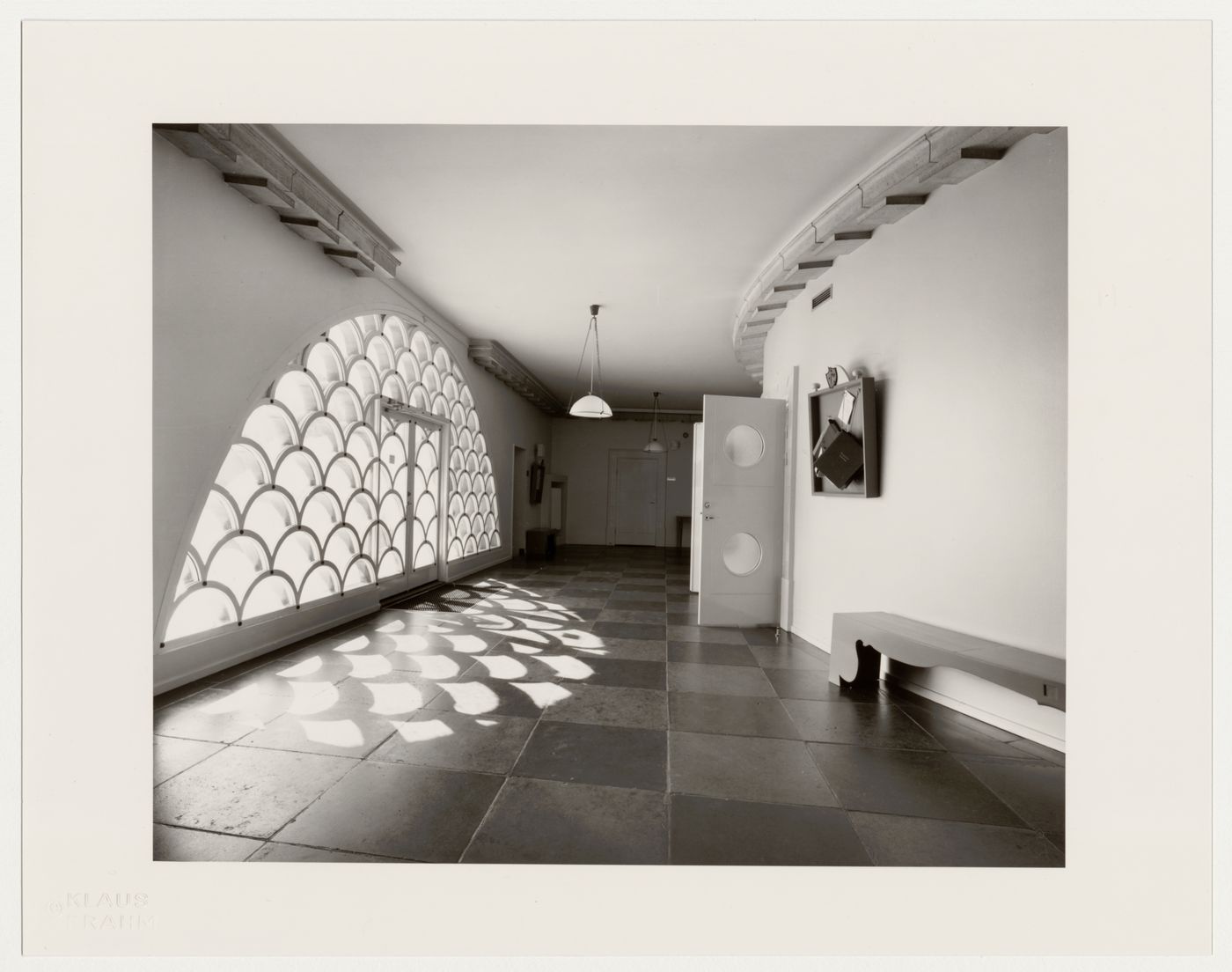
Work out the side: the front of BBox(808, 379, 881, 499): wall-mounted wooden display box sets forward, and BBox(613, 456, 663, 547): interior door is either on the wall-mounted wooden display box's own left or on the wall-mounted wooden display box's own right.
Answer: on the wall-mounted wooden display box's own right

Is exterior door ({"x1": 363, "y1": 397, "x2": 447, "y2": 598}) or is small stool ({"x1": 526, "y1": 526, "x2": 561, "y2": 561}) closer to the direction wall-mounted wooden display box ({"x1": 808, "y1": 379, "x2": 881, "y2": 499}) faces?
the exterior door

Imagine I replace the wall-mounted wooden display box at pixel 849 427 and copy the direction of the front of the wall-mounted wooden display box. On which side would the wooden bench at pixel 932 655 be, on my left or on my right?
on my left

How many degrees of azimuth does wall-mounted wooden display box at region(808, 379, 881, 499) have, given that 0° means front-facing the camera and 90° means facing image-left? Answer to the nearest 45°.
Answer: approximately 45°

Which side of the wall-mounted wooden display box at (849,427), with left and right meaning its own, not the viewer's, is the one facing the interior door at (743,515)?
right

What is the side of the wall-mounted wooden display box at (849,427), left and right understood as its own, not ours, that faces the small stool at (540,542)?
right

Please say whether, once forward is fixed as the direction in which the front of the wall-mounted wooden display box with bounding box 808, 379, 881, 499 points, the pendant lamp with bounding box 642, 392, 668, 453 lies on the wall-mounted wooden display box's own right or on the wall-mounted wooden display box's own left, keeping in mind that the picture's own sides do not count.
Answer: on the wall-mounted wooden display box's own right
